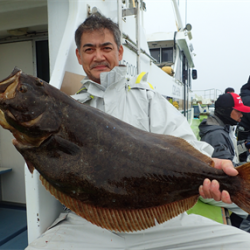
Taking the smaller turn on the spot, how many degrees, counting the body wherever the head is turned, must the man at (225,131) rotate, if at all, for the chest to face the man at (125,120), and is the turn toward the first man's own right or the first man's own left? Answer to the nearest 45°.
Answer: approximately 90° to the first man's own right

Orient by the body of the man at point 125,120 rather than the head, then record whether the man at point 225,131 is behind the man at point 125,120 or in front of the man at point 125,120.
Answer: behind

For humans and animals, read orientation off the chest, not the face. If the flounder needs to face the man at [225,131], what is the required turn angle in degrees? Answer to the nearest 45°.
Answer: approximately 135° to its right

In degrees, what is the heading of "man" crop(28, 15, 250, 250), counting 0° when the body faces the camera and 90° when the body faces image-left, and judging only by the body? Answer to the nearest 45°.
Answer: approximately 0°

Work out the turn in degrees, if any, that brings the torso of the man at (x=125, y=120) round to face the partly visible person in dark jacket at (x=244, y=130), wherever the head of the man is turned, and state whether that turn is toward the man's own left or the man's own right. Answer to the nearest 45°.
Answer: approximately 135° to the man's own left

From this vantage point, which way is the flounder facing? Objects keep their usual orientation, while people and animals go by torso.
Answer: to the viewer's left

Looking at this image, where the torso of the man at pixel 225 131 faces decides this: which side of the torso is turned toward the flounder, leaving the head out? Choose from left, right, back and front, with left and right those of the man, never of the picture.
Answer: right
